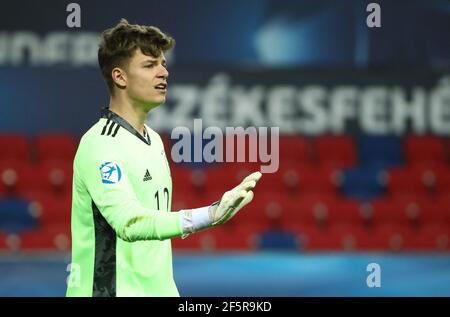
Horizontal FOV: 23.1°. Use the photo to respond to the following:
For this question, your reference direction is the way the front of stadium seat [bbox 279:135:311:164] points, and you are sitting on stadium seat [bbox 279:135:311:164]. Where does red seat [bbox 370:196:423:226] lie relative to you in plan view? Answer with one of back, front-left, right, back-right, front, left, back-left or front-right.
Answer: left

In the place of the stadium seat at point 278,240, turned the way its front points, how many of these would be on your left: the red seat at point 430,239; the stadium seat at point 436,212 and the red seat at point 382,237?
3

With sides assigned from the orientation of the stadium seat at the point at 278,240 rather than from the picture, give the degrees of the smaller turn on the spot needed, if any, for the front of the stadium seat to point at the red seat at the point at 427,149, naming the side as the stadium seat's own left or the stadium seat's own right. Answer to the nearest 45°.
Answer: approximately 135° to the stadium seat's own left

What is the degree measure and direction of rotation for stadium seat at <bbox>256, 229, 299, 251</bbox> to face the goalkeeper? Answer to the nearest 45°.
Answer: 0° — it already faces them

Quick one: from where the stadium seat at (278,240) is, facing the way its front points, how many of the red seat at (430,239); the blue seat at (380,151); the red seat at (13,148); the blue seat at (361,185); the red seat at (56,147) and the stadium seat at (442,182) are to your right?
2

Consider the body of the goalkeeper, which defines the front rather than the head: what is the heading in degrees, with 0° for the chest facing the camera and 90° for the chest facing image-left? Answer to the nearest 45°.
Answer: approximately 315°

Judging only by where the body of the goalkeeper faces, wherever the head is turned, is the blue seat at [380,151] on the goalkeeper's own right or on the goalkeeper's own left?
on the goalkeeper's own left

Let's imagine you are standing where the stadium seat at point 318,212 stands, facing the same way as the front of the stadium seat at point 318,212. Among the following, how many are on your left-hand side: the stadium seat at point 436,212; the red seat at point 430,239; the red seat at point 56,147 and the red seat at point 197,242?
2

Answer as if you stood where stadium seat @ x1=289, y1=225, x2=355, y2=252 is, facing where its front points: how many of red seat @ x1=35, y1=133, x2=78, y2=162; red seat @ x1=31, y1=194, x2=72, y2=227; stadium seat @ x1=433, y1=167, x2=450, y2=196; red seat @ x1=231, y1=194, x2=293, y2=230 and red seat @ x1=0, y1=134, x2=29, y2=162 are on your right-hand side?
4

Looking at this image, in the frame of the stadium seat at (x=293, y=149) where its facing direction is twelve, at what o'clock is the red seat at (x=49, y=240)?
The red seat is roughly at 2 o'clock from the stadium seat.

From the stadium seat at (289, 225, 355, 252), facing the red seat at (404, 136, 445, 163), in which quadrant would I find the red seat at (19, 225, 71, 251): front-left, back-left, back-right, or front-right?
back-left
